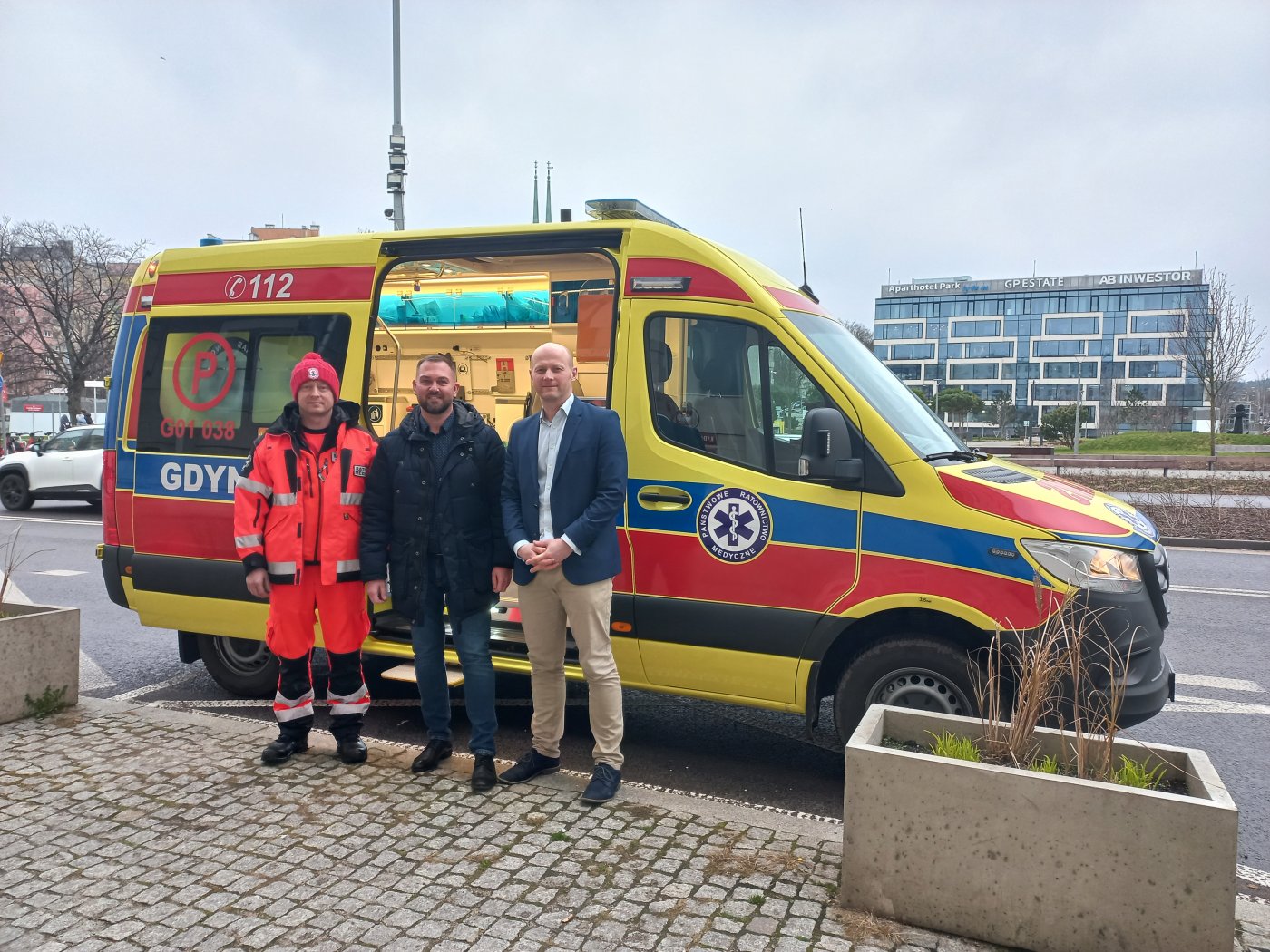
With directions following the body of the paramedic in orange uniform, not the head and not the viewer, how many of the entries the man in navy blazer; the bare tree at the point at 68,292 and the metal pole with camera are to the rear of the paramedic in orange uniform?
2

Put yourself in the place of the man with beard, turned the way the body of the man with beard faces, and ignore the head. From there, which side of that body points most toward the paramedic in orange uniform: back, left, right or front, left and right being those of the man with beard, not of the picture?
right

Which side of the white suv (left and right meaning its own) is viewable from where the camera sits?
left

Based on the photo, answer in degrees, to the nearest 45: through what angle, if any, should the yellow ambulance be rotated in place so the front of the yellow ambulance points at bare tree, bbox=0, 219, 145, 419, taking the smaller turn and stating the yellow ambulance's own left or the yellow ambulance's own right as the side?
approximately 135° to the yellow ambulance's own left

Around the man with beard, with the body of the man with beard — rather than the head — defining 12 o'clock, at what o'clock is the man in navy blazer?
The man in navy blazer is roughly at 10 o'clock from the man with beard.

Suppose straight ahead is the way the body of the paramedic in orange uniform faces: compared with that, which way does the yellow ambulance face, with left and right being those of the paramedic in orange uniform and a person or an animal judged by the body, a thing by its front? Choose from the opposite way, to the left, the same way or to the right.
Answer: to the left

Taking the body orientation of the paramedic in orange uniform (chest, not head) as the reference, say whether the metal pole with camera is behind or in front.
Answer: behind

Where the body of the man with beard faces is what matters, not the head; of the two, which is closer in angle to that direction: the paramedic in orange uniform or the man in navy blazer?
the man in navy blazer

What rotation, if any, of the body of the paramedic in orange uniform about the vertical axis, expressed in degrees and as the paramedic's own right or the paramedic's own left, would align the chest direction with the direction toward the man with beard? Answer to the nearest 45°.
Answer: approximately 45° to the paramedic's own left

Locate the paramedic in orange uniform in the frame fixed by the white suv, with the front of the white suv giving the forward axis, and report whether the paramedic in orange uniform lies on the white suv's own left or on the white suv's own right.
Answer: on the white suv's own left

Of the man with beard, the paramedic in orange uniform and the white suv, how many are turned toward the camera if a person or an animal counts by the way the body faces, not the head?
2

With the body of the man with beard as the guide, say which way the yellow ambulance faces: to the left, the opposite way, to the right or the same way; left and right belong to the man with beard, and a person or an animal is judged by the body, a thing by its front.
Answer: to the left

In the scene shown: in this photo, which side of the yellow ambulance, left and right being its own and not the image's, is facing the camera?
right

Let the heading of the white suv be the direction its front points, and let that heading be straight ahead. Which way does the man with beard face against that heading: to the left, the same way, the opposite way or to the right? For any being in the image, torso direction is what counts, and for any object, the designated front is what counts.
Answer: to the left

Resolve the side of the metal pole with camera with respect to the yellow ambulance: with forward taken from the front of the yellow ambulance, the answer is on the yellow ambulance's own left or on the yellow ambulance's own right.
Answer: on the yellow ambulance's own left

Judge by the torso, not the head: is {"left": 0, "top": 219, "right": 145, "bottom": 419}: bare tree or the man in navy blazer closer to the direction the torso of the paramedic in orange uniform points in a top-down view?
the man in navy blazer
